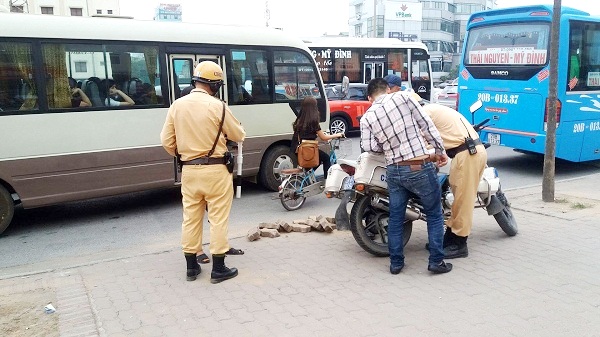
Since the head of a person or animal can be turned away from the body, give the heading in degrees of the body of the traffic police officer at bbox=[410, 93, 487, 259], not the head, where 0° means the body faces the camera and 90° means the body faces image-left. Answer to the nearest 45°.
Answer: approximately 90°

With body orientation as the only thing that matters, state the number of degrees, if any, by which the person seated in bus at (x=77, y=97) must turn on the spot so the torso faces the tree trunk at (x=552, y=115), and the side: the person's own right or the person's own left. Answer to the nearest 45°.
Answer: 0° — they already face it

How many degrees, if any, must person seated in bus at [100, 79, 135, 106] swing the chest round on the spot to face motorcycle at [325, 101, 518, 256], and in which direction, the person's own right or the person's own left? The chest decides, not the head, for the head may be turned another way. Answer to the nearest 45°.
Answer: approximately 45° to the person's own right

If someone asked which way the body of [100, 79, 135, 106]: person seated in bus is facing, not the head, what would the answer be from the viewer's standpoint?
to the viewer's right

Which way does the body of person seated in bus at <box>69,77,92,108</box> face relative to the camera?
to the viewer's right

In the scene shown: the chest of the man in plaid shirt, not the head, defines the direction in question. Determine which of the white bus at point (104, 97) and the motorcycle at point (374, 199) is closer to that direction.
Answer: the motorcycle

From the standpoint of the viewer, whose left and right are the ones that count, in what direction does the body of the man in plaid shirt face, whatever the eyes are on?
facing away from the viewer
